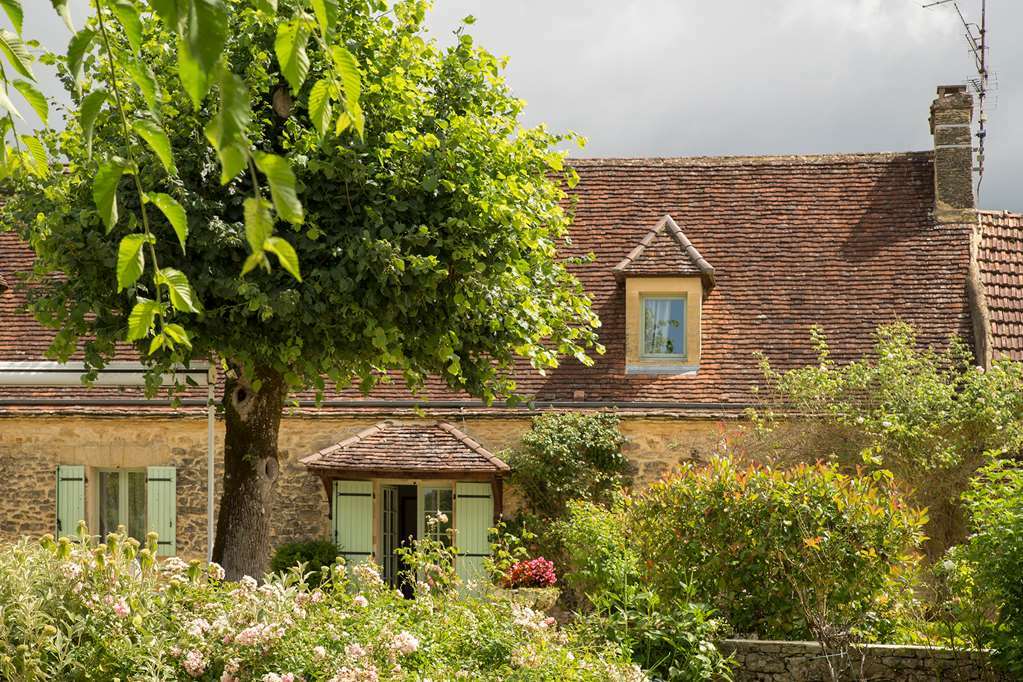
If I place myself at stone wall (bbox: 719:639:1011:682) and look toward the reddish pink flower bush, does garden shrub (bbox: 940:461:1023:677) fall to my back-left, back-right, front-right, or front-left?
back-right

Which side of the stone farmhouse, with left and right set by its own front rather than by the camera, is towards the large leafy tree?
front

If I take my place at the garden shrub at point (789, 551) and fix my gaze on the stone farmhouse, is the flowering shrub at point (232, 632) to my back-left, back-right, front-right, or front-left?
back-left

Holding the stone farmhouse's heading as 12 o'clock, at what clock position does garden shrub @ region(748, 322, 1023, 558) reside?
The garden shrub is roughly at 10 o'clock from the stone farmhouse.

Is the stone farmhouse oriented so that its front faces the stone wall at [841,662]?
yes

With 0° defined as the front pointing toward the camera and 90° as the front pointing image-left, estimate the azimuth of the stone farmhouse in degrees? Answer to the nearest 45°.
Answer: approximately 0°

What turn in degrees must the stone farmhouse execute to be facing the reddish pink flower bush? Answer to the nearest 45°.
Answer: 0° — it already faces it

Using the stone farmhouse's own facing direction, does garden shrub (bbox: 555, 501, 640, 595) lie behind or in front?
in front

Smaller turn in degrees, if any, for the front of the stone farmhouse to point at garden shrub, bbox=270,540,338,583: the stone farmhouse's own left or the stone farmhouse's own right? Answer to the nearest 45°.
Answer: approximately 90° to the stone farmhouse's own right
